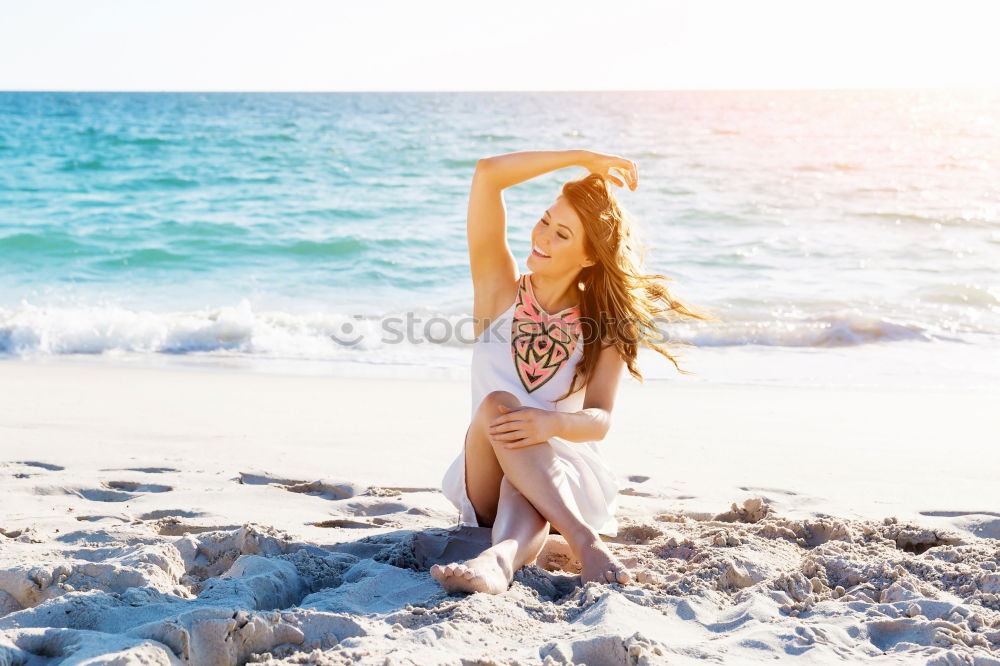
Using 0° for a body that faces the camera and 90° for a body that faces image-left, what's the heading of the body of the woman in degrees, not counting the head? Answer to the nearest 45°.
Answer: approximately 0°
